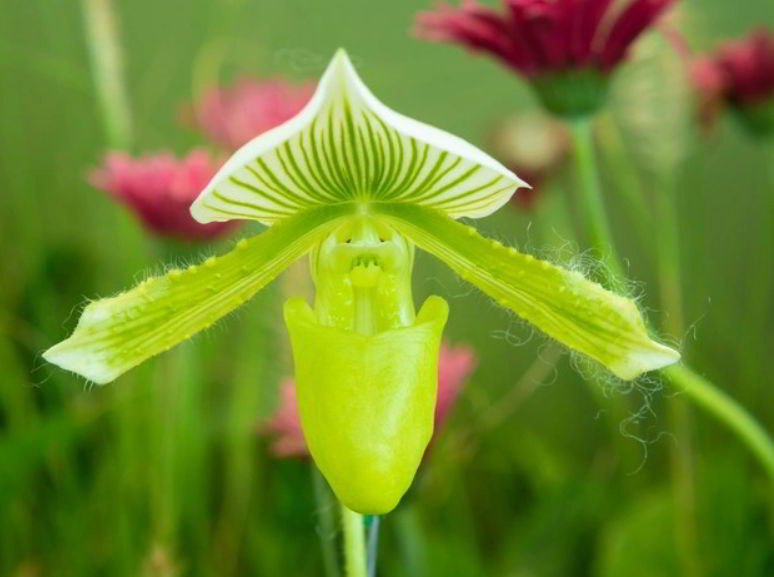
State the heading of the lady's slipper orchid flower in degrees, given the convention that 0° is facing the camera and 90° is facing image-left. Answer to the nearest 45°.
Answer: approximately 0°

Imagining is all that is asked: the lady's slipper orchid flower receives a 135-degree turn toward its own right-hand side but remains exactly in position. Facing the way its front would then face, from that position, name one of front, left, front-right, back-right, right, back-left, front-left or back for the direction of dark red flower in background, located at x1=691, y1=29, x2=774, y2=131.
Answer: right
